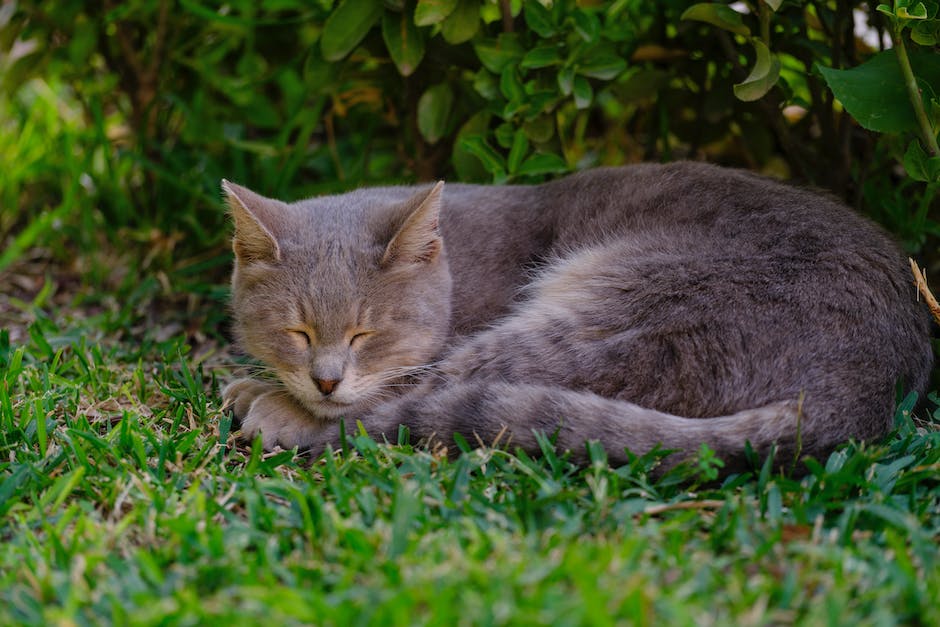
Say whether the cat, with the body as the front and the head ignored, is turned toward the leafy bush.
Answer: no

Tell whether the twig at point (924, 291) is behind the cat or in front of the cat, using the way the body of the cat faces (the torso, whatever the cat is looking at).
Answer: behind

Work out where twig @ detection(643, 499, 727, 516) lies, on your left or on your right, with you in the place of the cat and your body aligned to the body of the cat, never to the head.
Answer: on your left

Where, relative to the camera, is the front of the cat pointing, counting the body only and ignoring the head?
to the viewer's left
